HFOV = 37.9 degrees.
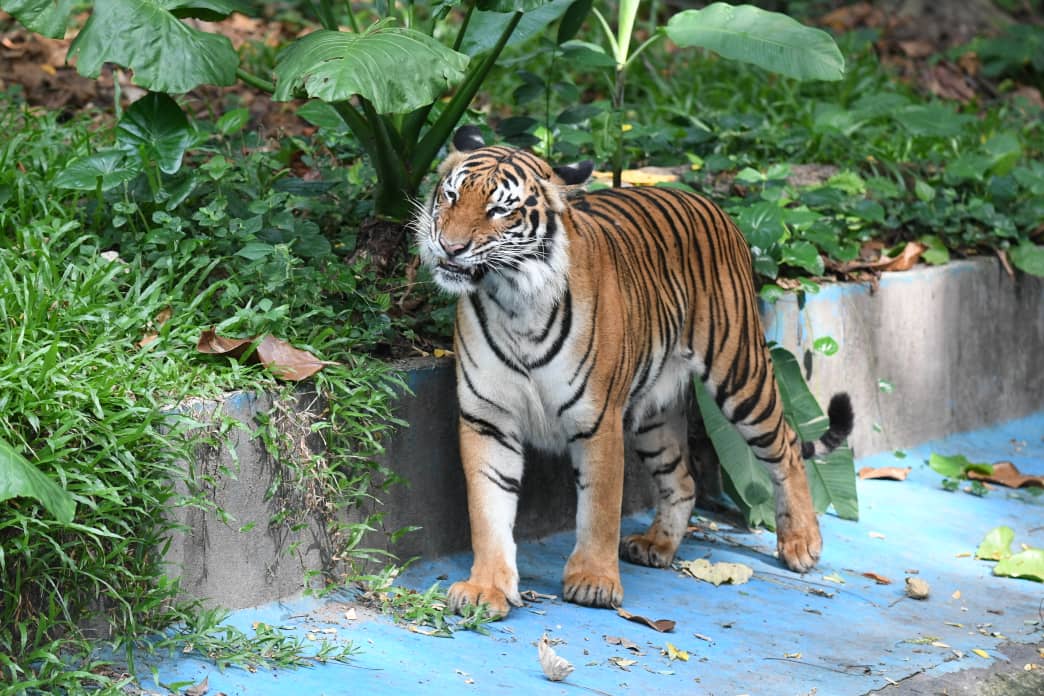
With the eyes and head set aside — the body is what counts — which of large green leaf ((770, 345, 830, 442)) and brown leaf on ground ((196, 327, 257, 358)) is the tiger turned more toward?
the brown leaf on ground

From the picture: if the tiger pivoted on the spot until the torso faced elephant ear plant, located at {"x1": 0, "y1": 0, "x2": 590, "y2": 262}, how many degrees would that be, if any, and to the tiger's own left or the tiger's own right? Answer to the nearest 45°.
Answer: approximately 45° to the tiger's own right

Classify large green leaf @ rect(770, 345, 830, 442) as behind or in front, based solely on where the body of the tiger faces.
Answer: behind

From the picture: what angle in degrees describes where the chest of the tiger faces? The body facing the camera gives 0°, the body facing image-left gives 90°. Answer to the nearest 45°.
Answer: approximately 45°

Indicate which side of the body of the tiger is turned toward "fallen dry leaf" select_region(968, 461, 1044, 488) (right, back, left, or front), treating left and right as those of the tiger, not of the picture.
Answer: back

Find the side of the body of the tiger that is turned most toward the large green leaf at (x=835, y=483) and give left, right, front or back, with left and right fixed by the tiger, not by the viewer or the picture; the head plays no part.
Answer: back

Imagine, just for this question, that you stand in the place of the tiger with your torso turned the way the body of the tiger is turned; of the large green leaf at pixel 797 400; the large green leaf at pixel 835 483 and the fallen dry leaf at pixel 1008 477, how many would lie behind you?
3

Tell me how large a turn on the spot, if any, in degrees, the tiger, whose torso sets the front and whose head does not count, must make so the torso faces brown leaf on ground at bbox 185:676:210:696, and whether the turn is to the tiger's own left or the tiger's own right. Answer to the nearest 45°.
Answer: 0° — it already faces it

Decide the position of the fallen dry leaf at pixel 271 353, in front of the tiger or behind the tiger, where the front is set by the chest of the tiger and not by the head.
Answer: in front

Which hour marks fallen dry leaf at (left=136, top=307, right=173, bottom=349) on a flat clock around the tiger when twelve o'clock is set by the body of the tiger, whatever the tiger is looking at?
The fallen dry leaf is roughly at 1 o'clock from the tiger.

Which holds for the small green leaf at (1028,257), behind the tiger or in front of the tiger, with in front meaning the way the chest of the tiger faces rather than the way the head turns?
behind

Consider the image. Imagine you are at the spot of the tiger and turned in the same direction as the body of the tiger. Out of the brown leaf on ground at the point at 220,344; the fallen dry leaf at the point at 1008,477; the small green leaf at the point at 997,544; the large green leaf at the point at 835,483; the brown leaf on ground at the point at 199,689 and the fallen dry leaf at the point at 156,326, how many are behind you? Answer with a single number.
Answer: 3

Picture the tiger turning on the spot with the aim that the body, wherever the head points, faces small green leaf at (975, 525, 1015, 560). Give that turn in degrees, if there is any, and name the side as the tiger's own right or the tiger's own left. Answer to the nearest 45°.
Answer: approximately 180°

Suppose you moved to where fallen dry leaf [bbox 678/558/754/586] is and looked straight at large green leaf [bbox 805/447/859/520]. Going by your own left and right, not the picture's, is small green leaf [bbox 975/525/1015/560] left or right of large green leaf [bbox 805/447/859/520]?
right
